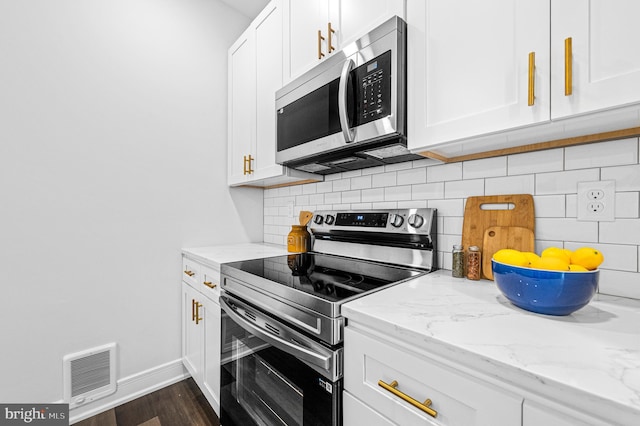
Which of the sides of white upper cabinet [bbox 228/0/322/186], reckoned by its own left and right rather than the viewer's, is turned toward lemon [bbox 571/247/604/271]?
left

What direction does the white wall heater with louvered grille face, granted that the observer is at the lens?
facing the viewer and to the right of the viewer

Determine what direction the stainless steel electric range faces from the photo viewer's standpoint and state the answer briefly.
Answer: facing the viewer and to the left of the viewer

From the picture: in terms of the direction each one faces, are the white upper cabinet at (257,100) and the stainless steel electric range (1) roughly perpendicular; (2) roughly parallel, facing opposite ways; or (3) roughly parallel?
roughly parallel
